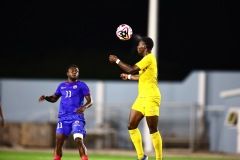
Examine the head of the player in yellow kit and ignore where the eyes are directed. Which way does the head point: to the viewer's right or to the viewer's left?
to the viewer's left

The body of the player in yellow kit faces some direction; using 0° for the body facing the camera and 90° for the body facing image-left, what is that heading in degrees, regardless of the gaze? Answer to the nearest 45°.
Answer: approximately 90°
